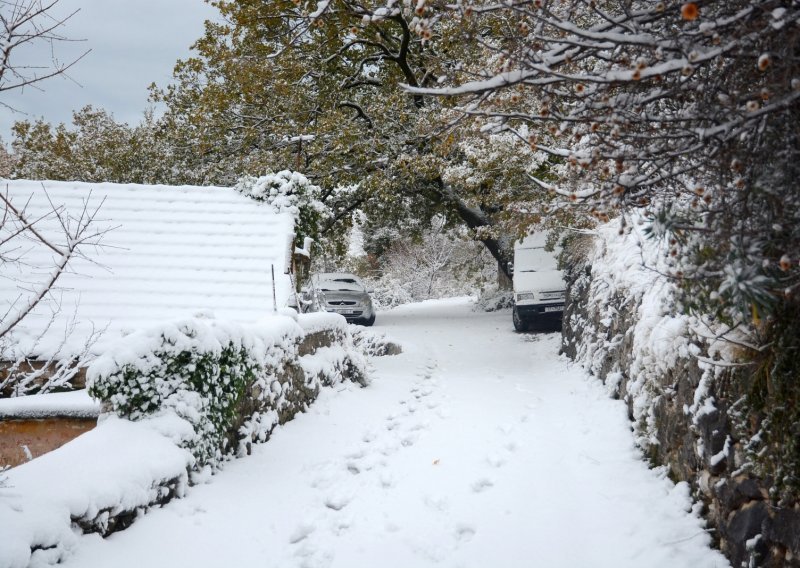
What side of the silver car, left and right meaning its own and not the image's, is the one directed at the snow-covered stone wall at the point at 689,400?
front

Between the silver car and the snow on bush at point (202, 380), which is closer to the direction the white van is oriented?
the snow on bush

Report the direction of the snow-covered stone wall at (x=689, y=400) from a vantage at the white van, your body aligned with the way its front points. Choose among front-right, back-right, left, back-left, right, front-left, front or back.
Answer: front

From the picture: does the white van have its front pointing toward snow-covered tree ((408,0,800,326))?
yes

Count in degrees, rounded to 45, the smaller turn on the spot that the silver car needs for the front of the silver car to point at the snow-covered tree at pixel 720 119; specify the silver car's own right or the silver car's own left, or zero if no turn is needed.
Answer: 0° — it already faces it

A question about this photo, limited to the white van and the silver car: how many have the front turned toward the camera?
2

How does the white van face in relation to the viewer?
toward the camera

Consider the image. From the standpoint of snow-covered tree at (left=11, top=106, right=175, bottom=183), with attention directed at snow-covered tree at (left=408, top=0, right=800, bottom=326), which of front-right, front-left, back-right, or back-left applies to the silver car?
front-left

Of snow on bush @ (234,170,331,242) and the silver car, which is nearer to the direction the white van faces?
the snow on bush

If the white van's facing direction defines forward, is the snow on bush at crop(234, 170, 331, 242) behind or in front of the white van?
in front

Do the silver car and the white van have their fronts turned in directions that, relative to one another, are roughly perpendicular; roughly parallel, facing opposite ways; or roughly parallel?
roughly parallel

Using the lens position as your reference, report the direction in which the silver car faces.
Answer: facing the viewer

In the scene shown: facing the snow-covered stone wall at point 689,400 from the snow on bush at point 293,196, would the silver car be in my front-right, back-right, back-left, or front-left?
back-left
